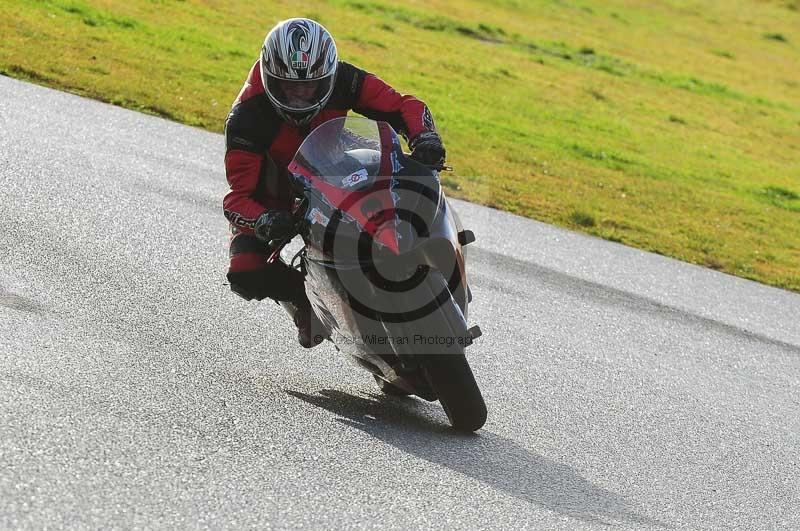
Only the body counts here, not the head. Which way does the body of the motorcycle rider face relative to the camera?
toward the camera

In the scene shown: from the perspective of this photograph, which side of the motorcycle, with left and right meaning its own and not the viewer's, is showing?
front

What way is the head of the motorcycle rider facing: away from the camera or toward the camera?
toward the camera
